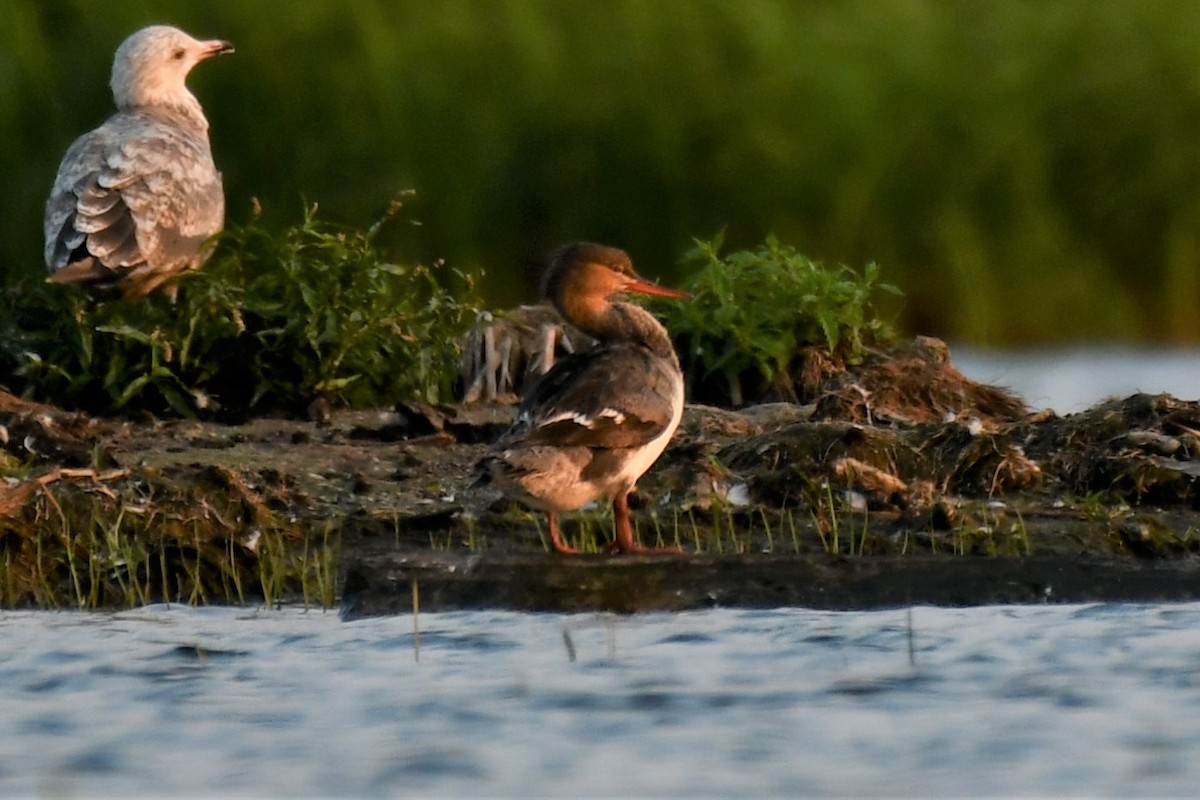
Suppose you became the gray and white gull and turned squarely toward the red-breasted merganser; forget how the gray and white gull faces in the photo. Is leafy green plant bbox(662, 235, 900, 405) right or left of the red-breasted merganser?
left

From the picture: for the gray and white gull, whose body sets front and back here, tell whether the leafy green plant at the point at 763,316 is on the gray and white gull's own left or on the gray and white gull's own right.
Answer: on the gray and white gull's own right

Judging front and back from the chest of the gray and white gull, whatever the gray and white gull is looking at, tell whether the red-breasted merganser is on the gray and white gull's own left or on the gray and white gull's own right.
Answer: on the gray and white gull's own right

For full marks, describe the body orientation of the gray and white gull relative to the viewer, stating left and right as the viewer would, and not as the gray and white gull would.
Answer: facing away from the viewer and to the right of the viewer

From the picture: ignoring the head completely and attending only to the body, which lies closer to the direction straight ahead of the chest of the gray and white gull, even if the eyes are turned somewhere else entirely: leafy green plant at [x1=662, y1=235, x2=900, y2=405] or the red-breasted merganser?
the leafy green plant
